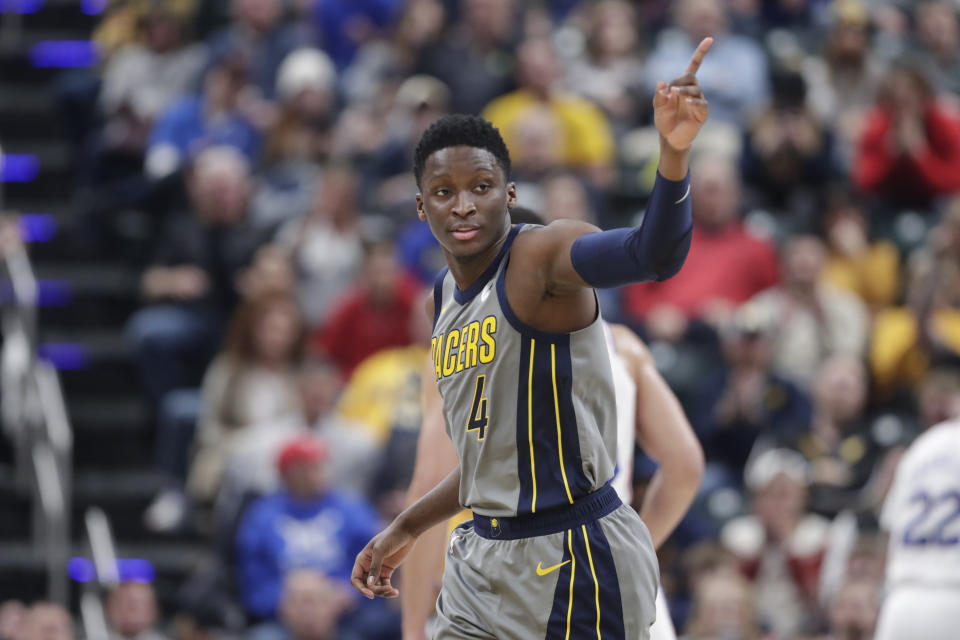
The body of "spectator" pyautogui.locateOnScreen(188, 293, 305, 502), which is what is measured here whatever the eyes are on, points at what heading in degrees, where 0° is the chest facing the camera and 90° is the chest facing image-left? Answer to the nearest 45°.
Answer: approximately 315°

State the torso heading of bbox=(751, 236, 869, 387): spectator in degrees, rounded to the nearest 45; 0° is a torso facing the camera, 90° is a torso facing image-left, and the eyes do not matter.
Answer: approximately 0°

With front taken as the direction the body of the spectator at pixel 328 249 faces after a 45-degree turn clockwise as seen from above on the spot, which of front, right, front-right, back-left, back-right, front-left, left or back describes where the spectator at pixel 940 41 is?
back-left

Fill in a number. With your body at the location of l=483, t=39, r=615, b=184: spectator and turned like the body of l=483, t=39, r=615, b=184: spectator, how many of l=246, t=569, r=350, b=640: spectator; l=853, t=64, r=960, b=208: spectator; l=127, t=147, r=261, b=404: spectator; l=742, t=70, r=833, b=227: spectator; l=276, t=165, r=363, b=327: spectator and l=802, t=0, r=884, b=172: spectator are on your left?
3

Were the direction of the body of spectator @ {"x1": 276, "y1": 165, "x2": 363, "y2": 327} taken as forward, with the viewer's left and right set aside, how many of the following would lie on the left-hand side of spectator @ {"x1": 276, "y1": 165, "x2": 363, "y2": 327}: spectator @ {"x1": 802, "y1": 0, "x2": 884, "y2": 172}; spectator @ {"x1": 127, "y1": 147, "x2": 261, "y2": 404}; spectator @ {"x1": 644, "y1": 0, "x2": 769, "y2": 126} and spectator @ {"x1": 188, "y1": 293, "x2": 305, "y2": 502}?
2

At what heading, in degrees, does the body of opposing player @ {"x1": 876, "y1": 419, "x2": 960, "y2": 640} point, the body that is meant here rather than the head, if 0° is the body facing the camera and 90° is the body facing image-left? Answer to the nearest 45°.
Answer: approximately 180°

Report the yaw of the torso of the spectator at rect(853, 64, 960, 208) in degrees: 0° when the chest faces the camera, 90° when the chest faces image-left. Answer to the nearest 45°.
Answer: approximately 0°

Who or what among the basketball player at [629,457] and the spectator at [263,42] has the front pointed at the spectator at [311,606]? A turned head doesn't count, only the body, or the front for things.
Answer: the spectator at [263,42]

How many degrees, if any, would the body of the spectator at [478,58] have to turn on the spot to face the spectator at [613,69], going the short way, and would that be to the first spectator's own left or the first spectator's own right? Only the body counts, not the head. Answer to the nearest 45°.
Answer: approximately 90° to the first spectator's own left

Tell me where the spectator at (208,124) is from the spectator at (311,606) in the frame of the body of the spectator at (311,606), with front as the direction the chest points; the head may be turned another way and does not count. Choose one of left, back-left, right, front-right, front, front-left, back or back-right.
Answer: back
